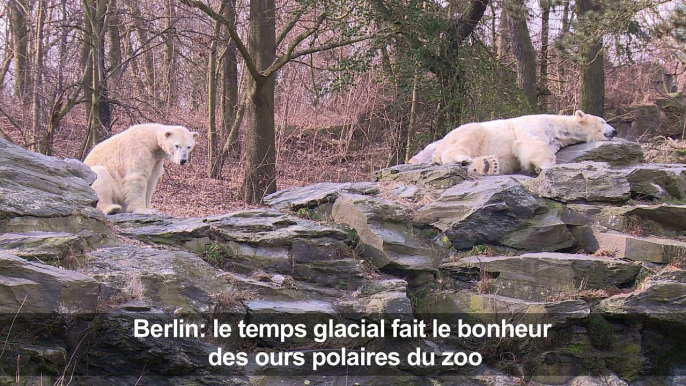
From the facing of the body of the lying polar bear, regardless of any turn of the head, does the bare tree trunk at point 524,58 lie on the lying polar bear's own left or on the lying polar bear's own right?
on the lying polar bear's own left

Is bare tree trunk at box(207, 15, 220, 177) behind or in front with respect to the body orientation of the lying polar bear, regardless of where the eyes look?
behind

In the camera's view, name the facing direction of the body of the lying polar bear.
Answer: to the viewer's right

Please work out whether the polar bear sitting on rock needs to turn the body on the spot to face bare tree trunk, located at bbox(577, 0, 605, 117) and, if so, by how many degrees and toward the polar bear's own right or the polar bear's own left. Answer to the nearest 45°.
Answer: approximately 45° to the polar bear's own left

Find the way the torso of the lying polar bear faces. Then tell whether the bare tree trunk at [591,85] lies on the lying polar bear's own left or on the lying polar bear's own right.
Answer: on the lying polar bear's own left

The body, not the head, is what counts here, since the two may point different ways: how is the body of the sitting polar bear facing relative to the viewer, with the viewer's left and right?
facing the viewer and to the right of the viewer

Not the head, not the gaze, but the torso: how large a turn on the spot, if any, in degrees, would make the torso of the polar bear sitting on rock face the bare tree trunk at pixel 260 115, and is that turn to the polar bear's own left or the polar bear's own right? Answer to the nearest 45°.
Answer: approximately 90° to the polar bear's own left

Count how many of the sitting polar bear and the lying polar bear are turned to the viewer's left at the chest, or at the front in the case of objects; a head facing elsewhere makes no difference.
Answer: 0

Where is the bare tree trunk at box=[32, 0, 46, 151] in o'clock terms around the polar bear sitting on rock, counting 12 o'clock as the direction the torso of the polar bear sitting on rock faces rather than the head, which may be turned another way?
The bare tree trunk is roughly at 7 o'clock from the polar bear sitting on rock.

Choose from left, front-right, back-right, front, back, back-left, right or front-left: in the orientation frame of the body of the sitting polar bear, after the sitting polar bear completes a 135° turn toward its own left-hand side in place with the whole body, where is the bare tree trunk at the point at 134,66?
front

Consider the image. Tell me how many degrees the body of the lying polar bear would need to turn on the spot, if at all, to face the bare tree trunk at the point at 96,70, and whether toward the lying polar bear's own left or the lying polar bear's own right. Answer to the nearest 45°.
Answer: approximately 180°
